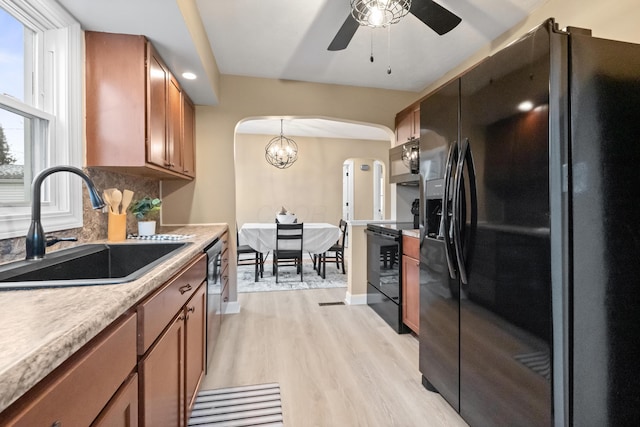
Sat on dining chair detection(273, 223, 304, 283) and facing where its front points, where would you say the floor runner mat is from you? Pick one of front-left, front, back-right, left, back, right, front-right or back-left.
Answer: back

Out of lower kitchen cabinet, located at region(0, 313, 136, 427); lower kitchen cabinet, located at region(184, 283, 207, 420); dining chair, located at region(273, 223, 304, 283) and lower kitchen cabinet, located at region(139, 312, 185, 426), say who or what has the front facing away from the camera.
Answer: the dining chair

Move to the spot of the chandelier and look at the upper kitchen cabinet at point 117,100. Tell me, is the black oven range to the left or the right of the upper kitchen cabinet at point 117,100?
left

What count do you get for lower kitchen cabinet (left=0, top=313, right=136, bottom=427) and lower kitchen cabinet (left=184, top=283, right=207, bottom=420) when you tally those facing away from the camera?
0

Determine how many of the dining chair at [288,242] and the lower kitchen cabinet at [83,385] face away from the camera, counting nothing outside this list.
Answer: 1

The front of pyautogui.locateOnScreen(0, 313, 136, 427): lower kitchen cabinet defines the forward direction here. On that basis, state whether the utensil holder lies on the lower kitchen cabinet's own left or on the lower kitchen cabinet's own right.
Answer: on the lower kitchen cabinet's own left

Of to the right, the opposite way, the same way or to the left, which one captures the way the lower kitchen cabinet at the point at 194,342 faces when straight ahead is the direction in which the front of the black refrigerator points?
the opposite way

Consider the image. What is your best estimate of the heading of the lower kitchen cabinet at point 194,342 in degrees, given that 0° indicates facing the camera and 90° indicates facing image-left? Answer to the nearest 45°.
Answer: approximately 270°

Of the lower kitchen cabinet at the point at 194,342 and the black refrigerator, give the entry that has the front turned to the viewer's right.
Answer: the lower kitchen cabinet

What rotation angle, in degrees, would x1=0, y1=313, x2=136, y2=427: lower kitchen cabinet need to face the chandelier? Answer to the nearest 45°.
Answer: approximately 90° to its left

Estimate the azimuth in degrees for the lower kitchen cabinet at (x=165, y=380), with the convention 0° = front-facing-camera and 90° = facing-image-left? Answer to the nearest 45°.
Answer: approximately 315°

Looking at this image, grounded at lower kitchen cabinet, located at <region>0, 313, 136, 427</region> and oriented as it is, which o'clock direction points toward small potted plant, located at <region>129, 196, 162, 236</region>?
The small potted plant is roughly at 8 o'clock from the lower kitchen cabinet.

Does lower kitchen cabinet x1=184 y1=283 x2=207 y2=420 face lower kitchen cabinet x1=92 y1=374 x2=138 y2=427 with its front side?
no

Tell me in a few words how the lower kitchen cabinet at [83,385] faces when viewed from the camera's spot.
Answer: facing the viewer and to the right of the viewer

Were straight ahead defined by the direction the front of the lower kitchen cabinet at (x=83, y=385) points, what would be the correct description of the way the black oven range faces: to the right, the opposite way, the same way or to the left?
the opposite way

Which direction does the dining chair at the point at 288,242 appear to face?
away from the camera

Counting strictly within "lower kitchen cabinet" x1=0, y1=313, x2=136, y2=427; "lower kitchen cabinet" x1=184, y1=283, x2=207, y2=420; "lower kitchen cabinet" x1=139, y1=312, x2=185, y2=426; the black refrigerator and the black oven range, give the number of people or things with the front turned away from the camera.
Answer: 0

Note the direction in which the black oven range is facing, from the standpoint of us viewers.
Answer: facing to the left of the viewer

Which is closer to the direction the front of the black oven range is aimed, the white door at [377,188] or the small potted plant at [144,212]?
the small potted plant

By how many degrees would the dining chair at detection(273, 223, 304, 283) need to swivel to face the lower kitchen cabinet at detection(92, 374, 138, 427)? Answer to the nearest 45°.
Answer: approximately 180°
